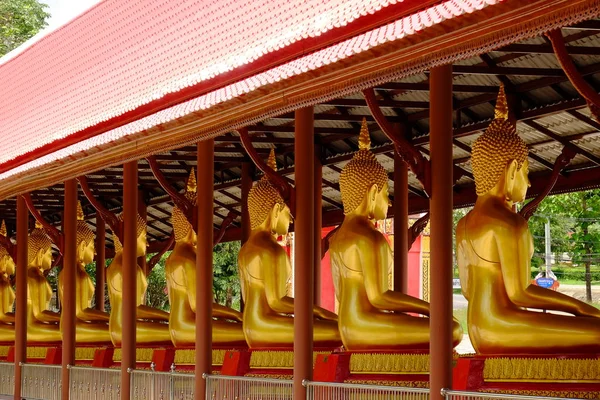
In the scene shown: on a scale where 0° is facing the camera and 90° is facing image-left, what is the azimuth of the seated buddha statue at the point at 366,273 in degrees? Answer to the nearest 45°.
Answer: approximately 225°

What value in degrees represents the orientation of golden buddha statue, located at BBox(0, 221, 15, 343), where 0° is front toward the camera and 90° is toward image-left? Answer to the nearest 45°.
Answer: approximately 270°

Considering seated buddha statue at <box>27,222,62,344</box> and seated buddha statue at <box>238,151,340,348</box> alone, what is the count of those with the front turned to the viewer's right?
2

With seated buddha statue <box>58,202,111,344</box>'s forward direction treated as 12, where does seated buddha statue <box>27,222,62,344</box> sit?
seated buddha statue <box>27,222,62,344</box> is roughly at 8 o'clock from seated buddha statue <box>58,202,111,344</box>.

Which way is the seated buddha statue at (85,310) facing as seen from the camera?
to the viewer's right

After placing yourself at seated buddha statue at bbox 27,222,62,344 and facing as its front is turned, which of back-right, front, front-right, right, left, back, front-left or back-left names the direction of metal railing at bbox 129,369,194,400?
right

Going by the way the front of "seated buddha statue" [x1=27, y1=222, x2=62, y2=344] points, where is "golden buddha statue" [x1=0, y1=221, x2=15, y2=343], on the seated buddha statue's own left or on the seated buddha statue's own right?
on the seated buddha statue's own left

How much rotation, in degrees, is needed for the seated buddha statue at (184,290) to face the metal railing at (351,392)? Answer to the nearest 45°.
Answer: approximately 90° to its right

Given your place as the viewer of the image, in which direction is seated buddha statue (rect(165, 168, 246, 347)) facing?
facing to the right of the viewer

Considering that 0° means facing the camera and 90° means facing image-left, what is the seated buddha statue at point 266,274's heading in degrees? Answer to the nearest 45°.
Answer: approximately 270°
